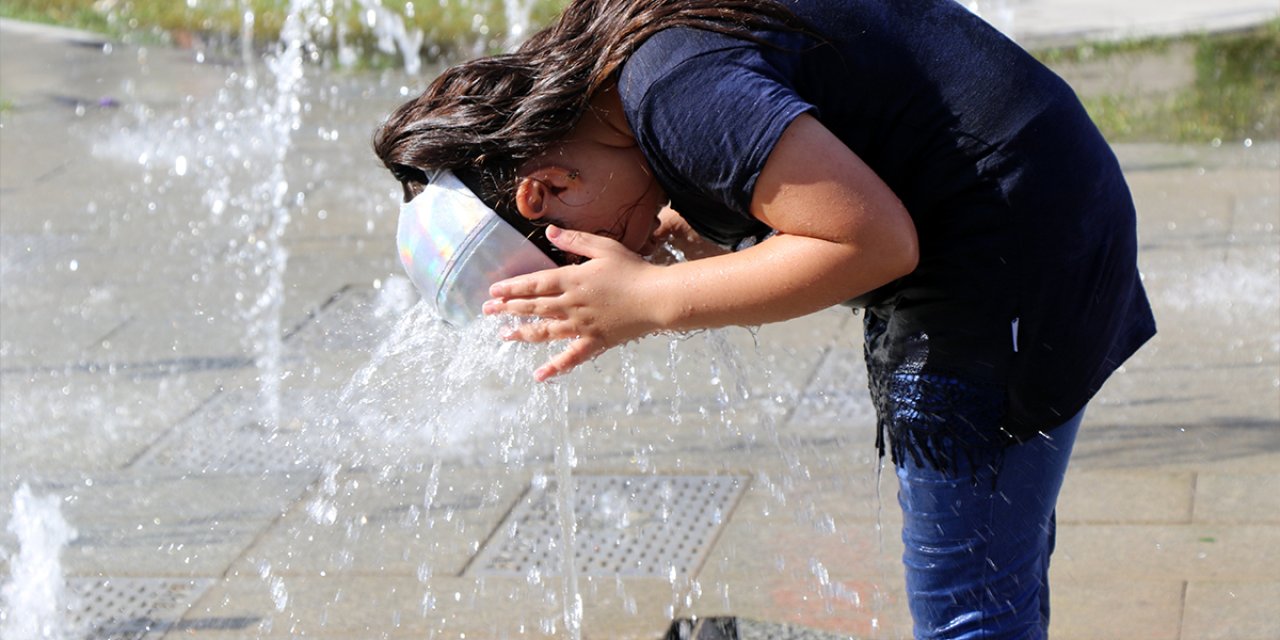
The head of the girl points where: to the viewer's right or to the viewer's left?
to the viewer's left

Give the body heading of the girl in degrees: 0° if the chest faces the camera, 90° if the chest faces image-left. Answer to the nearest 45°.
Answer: approximately 90°
